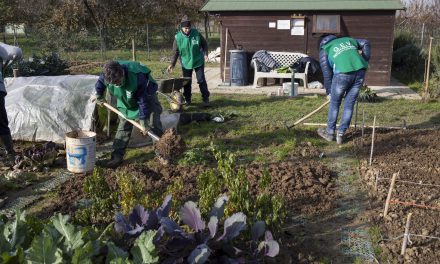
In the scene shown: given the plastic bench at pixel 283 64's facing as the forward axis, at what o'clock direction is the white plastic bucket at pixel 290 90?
The white plastic bucket is roughly at 12 o'clock from the plastic bench.

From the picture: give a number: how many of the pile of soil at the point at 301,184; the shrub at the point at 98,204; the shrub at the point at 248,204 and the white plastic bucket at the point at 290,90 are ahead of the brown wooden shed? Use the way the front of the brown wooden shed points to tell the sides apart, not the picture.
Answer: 4

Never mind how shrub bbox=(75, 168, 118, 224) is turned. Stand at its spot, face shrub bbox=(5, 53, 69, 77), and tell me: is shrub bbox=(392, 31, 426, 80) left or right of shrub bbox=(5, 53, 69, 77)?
right

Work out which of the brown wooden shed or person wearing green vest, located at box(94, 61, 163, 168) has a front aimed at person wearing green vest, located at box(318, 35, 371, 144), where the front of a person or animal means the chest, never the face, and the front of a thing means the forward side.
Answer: the brown wooden shed

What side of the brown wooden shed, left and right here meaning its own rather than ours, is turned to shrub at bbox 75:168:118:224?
front

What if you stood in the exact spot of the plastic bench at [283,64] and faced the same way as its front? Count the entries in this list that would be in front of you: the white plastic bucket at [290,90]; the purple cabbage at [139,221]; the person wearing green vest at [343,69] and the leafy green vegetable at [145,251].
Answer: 4

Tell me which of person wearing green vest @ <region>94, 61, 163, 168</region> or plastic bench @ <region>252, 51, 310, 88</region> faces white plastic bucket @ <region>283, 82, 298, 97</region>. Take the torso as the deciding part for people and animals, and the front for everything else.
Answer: the plastic bench

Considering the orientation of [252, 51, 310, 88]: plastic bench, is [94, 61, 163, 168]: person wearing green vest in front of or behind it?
in front

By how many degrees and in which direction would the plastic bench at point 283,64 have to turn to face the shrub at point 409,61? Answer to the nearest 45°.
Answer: approximately 135° to its left
